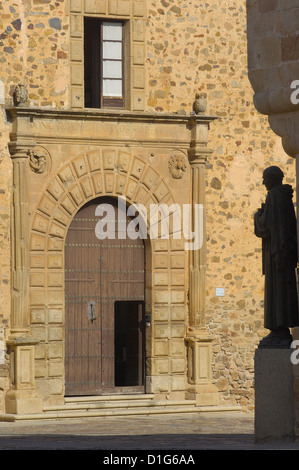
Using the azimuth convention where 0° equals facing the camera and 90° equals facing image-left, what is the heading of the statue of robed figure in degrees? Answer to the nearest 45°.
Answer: approximately 90°
